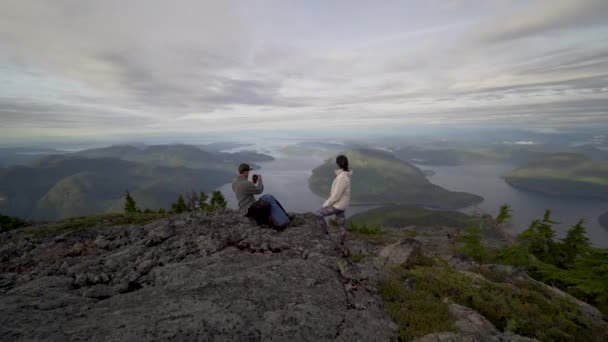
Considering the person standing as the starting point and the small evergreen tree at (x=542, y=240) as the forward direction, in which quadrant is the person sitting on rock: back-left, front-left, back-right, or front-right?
back-left

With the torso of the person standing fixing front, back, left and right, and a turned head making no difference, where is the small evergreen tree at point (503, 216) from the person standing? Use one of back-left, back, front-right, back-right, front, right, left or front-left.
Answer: back-right

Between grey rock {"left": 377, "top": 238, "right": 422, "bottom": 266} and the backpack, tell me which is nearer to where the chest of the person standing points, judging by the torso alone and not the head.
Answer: the backpack

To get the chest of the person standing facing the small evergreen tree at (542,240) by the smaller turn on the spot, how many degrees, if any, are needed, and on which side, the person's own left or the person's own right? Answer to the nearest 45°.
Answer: approximately 135° to the person's own right

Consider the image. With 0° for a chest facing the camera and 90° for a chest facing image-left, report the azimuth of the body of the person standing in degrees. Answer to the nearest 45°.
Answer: approximately 90°

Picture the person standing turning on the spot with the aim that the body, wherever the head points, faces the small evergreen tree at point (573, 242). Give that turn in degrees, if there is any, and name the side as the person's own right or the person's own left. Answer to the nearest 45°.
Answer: approximately 135° to the person's own right

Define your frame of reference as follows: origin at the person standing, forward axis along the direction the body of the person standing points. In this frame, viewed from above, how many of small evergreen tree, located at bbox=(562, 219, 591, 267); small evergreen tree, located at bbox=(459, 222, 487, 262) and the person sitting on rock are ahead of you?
1
